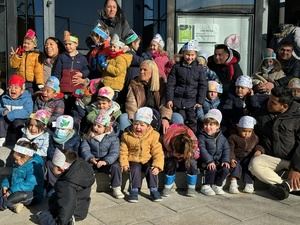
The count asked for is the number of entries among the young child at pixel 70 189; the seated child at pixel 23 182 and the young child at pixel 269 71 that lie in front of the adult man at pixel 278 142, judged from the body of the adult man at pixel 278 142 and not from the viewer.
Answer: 2

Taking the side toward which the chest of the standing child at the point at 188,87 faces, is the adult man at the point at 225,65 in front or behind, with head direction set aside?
behind

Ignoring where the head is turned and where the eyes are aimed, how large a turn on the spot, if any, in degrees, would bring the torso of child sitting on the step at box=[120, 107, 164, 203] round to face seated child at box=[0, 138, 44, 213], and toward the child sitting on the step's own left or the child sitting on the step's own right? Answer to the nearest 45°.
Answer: approximately 90° to the child sitting on the step's own right

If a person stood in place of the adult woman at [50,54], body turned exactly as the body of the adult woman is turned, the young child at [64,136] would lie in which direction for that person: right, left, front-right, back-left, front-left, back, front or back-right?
front-left

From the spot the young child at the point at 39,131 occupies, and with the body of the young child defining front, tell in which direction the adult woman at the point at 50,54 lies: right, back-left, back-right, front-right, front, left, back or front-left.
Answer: back-right

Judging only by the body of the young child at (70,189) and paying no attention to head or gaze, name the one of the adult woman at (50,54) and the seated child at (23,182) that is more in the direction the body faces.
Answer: the seated child

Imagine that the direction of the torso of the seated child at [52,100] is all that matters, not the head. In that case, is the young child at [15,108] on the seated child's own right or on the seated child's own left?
on the seated child's own right

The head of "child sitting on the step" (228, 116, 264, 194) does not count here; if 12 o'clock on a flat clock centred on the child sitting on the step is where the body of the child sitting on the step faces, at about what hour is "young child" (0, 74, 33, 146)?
The young child is roughly at 3 o'clock from the child sitting on the step.

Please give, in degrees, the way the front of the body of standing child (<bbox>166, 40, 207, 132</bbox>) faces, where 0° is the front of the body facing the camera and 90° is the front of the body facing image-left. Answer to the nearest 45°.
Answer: approximately 0°
